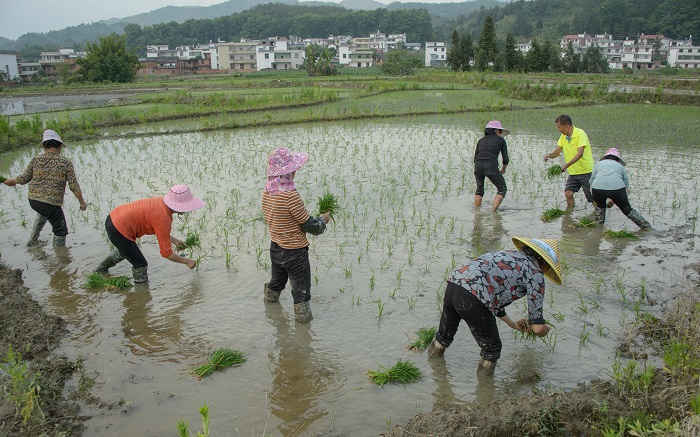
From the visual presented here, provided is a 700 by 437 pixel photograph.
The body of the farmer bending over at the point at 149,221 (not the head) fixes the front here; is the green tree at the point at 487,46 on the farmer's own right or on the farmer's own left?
on the farmer's own left

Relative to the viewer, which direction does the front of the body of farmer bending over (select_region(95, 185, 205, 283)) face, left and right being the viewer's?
facing to the right of the viewer

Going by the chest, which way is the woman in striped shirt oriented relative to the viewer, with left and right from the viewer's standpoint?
facing away from the viewer and to the right of the viewer
